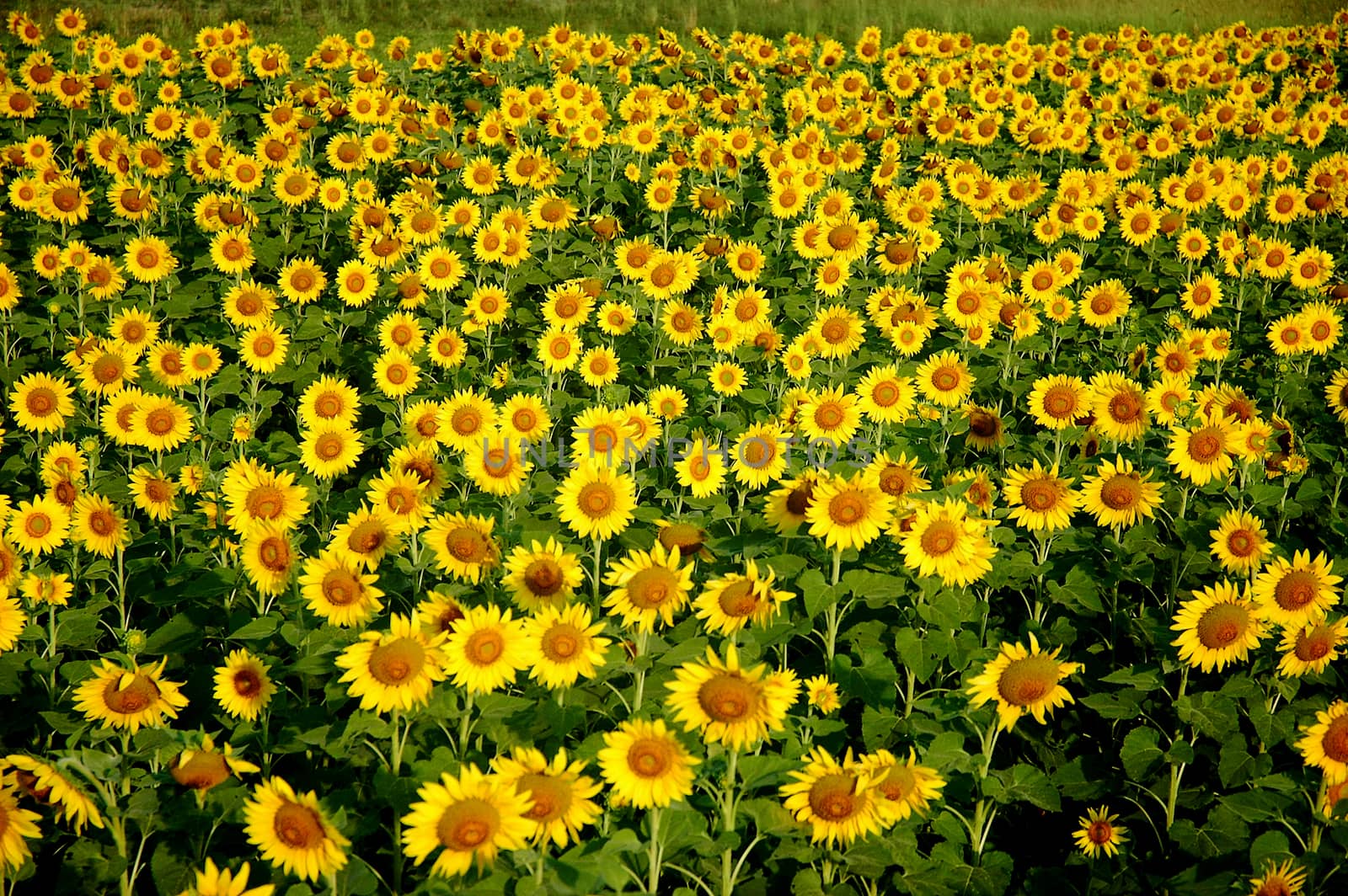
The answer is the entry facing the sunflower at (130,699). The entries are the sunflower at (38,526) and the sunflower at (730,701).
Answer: the sunflower at (38,526)

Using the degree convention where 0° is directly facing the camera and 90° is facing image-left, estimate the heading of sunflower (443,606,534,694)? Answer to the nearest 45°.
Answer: approximately 0°

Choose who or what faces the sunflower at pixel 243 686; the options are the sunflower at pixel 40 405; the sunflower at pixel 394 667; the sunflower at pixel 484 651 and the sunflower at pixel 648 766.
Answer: the sunflower at pixel 40 405

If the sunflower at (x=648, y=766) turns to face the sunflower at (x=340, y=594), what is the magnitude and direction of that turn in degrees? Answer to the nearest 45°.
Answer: approximately 135° to its right

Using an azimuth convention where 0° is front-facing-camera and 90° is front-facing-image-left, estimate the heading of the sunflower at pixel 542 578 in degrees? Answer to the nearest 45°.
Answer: approximately 0°

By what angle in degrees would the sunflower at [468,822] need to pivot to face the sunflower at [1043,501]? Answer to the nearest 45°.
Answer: approximately 135° to its left

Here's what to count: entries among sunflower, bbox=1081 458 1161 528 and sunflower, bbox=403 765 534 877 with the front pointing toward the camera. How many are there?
2

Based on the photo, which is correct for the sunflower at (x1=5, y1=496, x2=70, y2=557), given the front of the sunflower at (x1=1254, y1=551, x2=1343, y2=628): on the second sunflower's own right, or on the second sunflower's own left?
on the second sunflower's own right
